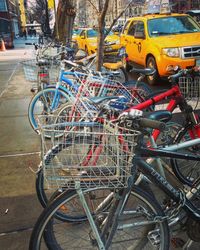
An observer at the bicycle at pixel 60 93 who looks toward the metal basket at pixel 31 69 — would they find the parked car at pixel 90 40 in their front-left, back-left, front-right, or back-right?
front-right

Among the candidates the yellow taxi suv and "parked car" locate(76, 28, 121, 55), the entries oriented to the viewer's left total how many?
0

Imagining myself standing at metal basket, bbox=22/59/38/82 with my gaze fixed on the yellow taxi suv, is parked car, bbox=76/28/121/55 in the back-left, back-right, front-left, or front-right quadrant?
front-left

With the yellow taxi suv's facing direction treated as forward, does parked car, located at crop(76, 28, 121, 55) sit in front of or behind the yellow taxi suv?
behind

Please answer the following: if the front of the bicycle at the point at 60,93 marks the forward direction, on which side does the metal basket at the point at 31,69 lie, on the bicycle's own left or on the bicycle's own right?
on the bicycle's own right

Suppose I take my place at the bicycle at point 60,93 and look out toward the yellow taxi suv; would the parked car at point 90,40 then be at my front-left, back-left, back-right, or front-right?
front-left

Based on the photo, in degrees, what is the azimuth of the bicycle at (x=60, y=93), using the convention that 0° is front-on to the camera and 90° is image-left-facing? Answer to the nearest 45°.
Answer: approximately 90°

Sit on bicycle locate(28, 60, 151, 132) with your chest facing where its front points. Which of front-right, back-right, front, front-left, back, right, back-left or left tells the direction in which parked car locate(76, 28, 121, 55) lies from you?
right

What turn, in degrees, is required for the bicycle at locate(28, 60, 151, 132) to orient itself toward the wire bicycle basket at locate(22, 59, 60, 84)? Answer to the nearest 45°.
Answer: approximately 45° to its right

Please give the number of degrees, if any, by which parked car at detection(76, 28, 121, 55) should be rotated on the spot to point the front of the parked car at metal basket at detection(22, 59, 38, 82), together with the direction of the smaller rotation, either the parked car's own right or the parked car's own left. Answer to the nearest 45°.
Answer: approximately 45° to the parked car's own right

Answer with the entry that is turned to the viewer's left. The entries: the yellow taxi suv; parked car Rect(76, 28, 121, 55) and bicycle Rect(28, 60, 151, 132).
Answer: the bicycle

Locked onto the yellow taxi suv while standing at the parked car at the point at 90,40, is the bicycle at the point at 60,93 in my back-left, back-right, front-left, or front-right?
front-right

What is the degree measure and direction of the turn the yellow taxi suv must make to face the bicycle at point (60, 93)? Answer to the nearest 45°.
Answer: approximately 45° to its right

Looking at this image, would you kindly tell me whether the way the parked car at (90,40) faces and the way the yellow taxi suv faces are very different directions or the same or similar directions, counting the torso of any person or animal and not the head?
same or similar directions

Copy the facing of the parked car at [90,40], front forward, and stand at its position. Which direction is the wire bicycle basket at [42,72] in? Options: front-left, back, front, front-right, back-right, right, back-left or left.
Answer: front-right
